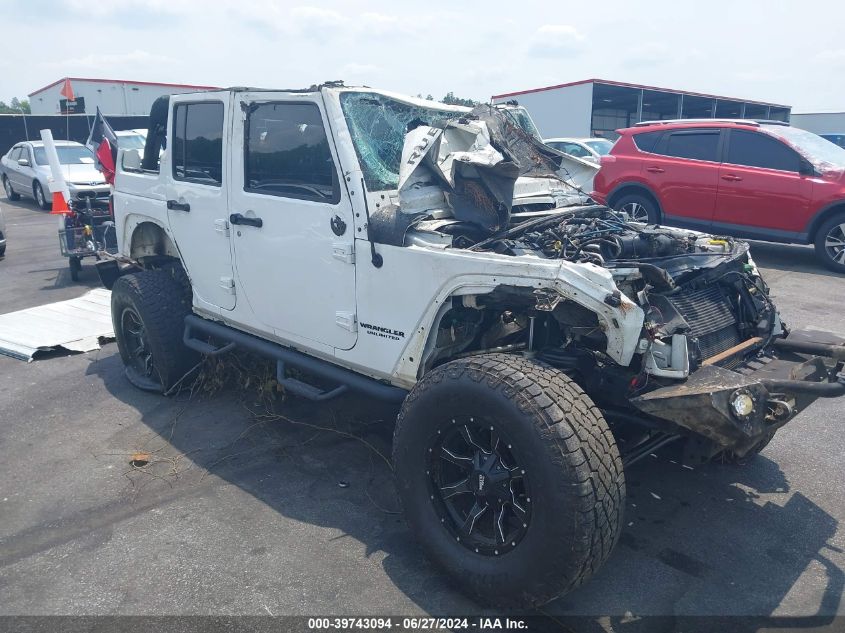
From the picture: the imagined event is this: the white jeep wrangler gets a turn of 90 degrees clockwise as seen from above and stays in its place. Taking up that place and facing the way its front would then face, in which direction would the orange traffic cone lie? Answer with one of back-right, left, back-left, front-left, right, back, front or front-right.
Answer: right

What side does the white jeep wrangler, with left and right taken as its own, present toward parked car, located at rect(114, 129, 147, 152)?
back

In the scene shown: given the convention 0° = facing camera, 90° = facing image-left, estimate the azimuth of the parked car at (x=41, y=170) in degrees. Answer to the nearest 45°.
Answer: approximately 315°

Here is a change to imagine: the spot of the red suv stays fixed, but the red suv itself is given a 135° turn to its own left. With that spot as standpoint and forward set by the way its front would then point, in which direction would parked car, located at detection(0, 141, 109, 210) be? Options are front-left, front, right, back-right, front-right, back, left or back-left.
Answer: left

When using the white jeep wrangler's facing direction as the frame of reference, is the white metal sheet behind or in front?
behind

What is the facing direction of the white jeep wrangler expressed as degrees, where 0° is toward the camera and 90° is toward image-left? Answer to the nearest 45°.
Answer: approximately 315°

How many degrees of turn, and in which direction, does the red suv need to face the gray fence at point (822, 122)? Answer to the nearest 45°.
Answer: approximately 135° to its left

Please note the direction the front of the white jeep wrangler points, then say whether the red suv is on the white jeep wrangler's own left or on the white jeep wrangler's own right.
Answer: on the white jeep wrangler's own left

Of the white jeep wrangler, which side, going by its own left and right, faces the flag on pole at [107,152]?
back
